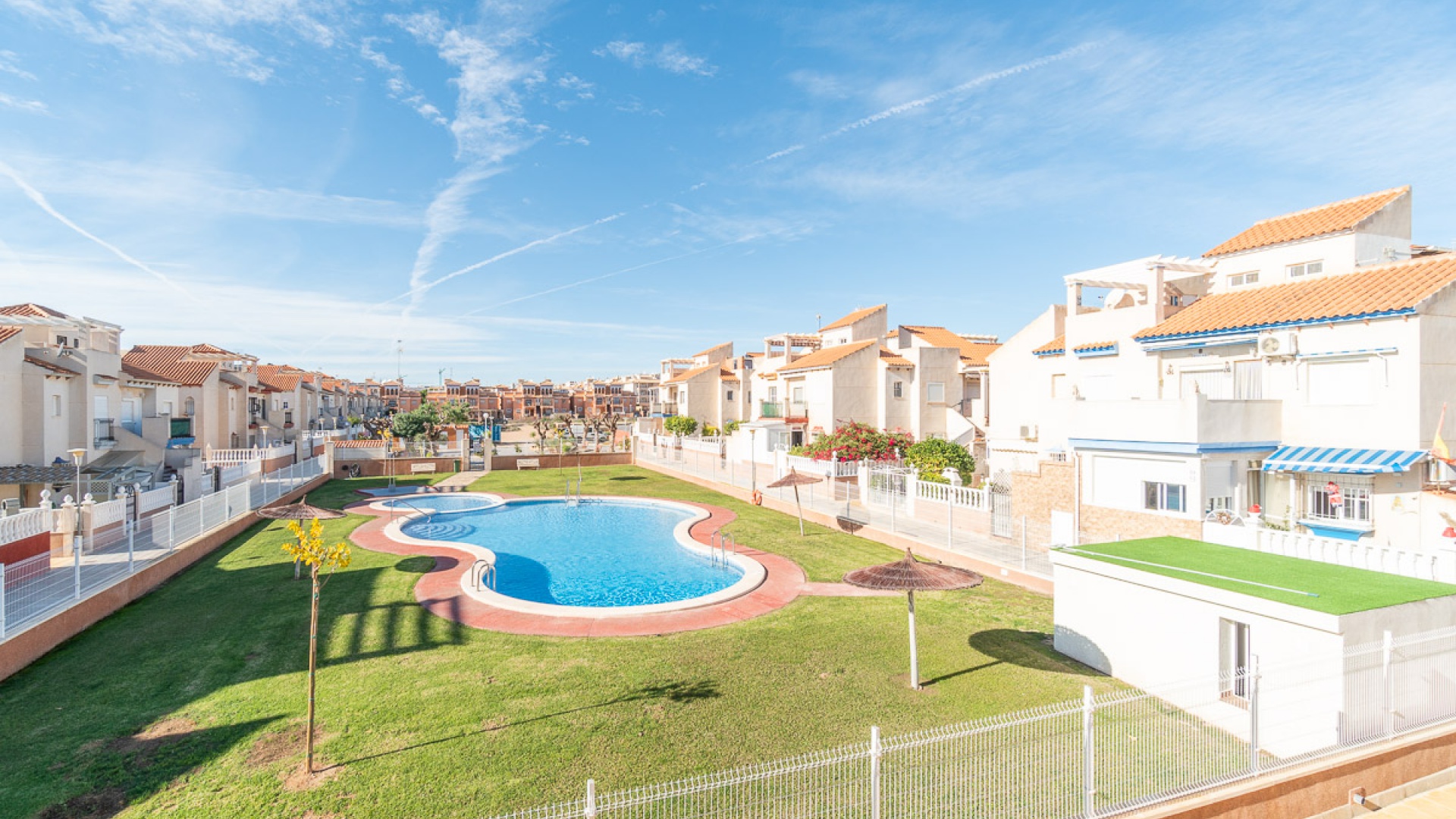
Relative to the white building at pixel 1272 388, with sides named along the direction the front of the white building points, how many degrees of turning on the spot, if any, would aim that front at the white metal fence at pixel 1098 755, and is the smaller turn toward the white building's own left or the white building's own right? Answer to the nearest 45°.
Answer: approximately 45° to the white building's own left

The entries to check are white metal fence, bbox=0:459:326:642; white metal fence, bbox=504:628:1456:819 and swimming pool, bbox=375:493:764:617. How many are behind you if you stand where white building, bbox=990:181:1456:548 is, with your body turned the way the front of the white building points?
0

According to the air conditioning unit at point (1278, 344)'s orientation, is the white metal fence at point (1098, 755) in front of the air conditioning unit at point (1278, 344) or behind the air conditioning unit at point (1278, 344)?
in front

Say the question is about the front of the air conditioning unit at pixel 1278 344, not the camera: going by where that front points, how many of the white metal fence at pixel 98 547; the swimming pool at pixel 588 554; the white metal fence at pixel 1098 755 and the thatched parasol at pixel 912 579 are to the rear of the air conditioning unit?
0

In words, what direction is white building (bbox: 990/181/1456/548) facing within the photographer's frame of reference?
facing the viewer and to the left of the viewer

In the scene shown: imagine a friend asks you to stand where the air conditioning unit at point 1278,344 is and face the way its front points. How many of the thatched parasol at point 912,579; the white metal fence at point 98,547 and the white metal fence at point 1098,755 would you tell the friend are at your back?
0

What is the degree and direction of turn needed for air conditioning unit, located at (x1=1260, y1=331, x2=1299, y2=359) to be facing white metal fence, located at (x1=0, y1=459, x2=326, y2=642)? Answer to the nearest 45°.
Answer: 0° — it already faces it

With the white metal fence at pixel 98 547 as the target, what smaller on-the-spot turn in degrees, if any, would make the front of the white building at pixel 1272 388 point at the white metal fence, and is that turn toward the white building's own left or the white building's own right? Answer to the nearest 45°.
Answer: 0° — it already faces it

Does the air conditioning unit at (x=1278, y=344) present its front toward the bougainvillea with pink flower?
no

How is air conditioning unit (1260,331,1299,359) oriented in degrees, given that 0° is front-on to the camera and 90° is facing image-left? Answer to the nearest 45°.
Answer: approximately 45°

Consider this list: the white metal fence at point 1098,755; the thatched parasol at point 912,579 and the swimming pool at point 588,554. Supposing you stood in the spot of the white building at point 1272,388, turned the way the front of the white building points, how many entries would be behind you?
0
